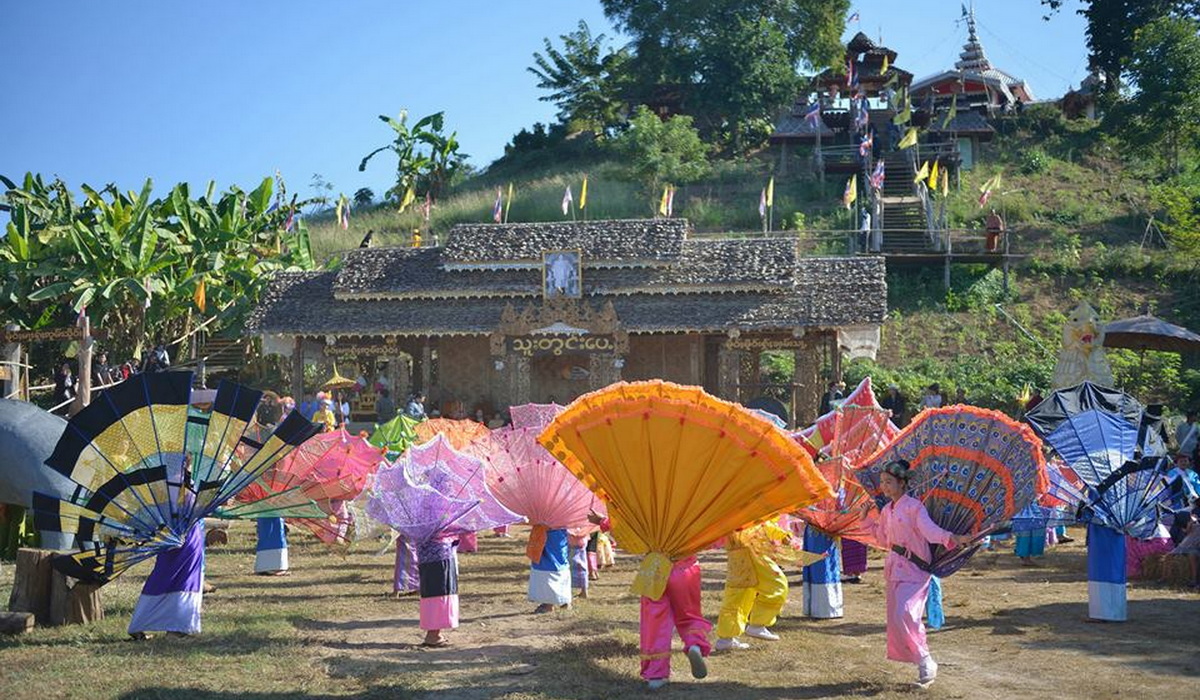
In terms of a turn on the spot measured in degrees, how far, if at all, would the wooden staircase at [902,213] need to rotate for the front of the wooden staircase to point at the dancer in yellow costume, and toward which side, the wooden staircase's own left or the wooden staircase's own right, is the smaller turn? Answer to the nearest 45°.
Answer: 0° — it already faces them

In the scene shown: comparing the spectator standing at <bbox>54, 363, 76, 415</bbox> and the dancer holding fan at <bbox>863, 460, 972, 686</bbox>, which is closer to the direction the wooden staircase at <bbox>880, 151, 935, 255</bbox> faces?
the dancer holding fan

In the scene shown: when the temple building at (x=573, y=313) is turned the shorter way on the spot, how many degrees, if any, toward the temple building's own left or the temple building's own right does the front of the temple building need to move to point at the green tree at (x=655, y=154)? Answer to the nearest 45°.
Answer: approximately 180°

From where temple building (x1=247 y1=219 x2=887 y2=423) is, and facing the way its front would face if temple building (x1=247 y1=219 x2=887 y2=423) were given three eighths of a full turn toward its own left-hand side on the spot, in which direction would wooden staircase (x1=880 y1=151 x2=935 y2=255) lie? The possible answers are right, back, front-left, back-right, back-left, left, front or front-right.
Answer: front

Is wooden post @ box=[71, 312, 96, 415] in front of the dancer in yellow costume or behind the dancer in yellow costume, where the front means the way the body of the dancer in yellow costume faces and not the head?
behind

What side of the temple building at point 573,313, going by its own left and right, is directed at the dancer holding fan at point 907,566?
front

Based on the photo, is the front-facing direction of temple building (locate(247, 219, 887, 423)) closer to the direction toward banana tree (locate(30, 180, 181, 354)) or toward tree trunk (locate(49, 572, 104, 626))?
the tree trunk

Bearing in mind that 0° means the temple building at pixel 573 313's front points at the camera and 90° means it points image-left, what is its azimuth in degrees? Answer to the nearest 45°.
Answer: approximately 0°

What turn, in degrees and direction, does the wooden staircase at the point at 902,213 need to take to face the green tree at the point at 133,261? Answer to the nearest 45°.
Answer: approximately 45° to its right
